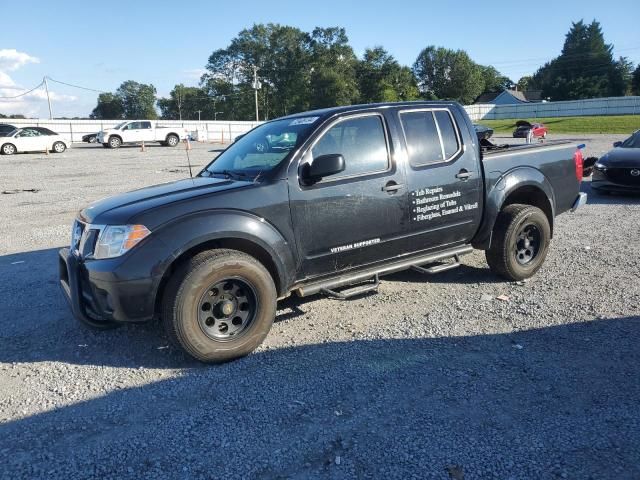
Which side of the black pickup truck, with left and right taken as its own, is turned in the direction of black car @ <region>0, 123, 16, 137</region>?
right

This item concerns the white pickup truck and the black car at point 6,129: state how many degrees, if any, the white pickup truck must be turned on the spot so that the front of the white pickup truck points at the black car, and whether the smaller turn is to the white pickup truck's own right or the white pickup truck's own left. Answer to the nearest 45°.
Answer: approximately 45° to the white pickup truck's own left

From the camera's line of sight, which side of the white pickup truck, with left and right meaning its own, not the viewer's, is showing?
left

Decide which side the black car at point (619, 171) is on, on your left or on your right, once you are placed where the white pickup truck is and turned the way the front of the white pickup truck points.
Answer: on your left

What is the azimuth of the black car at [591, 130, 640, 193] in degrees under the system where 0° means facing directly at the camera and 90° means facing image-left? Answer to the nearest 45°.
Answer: approximately 45°

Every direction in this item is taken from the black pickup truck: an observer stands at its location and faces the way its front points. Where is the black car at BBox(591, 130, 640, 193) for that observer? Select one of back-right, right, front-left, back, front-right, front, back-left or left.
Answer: back
